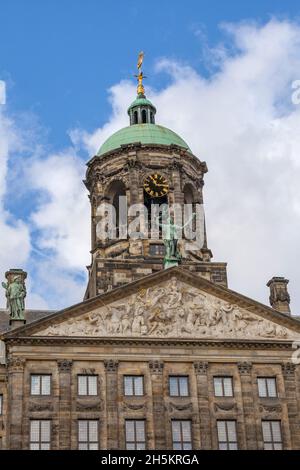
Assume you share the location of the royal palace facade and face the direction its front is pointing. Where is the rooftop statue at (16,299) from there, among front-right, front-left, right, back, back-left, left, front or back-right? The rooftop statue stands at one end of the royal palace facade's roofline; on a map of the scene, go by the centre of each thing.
right

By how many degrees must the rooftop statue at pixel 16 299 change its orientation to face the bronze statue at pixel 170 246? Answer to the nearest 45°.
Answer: approximately 90° to its left

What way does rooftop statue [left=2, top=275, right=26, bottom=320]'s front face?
toward the camera

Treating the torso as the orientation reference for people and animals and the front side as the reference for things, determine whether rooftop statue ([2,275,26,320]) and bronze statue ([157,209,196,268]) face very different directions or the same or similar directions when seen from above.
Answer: same or similar directions

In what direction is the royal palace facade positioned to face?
toward the camera

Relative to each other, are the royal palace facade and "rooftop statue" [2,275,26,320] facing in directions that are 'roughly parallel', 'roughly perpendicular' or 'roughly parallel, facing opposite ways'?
roughly parallel

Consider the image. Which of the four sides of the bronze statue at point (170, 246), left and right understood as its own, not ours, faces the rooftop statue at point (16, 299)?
right
